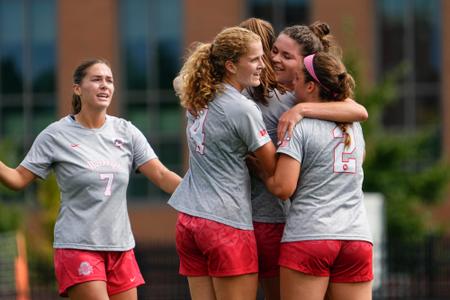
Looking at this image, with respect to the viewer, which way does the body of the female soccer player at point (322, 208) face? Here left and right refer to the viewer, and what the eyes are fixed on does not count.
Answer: facing away from the viewer and to the left of the viewer

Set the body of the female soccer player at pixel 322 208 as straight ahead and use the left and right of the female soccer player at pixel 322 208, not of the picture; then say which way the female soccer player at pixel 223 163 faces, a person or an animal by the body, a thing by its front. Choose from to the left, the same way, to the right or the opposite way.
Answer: to the right

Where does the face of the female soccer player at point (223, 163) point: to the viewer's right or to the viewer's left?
to the viewer's right

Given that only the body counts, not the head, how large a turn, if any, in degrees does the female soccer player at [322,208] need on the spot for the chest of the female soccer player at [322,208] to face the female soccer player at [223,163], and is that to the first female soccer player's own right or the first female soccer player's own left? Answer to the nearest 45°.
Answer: approximately 45° to the first female soccer player's own left
